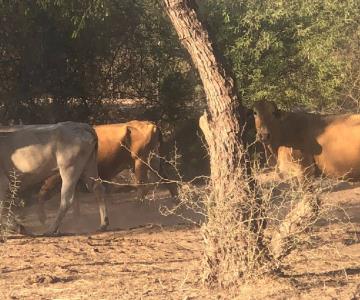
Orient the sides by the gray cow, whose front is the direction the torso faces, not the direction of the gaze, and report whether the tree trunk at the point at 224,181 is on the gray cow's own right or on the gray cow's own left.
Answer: on the gray cow's own left

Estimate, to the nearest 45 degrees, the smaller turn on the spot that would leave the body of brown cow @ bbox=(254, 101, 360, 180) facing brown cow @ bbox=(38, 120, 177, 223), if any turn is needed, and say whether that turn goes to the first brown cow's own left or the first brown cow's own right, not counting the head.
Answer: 0° — it already faces it

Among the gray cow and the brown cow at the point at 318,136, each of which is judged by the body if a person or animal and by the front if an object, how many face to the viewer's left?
2

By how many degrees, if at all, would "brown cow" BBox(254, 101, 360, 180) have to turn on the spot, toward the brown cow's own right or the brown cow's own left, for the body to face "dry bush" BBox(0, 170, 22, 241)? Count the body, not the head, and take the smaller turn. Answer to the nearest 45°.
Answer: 0° — it already faces it

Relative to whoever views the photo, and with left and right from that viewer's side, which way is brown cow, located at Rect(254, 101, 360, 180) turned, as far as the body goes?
facing to the left of the viewer

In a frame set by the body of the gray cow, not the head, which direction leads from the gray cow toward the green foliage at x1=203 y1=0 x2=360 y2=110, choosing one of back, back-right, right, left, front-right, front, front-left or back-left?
back-right

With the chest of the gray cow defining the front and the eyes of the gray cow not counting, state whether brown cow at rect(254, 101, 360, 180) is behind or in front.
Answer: behind

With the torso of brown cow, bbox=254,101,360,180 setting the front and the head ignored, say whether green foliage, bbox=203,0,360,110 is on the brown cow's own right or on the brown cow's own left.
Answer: on the brown cow's own right

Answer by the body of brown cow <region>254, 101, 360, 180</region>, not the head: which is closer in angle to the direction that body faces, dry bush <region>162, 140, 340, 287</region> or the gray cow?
the gray cow

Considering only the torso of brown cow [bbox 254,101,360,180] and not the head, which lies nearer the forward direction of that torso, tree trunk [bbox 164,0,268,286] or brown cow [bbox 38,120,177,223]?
the brown cow

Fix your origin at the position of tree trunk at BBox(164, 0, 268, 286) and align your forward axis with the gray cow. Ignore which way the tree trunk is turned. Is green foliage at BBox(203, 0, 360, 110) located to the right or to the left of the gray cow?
right

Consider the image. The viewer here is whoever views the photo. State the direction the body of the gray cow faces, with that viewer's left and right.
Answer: facing to the left of the viewer
